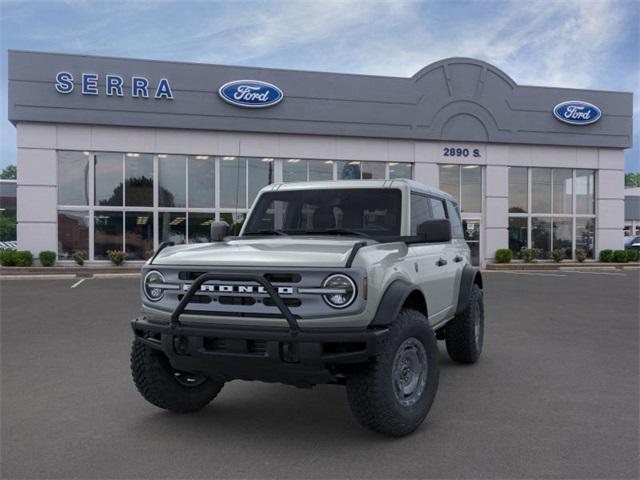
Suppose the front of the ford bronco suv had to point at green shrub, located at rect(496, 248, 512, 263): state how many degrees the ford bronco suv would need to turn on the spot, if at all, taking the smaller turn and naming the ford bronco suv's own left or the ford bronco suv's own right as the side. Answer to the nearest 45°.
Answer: approximately 180°

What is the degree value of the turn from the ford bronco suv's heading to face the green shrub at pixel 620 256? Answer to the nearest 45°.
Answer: approximately 180°

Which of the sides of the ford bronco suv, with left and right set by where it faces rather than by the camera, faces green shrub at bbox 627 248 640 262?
back

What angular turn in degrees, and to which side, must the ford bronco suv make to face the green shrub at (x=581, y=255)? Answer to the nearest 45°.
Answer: approximately 180°

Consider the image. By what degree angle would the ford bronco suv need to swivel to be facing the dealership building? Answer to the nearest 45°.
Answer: approximately 135° to its right

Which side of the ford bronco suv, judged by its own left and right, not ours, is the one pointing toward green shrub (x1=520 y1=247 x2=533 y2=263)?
back

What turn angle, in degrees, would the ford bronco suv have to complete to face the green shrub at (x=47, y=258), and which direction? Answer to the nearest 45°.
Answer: approximately 90° to its right

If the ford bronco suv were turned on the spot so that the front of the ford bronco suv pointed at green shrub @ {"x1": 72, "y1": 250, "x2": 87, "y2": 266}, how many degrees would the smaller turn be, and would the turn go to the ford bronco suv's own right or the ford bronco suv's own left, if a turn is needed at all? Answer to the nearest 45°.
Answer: approximately 90° to the ford bronco suv's own right

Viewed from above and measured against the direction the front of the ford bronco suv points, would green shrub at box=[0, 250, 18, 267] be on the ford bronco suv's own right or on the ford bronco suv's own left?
on the ford bronco suv's own right

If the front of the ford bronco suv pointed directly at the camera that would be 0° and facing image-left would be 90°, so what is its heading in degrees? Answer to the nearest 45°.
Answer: approximately 45°

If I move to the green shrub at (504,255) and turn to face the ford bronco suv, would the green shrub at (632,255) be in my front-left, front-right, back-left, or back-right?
back-left

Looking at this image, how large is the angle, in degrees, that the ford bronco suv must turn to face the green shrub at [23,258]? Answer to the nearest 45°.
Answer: approximately 90° to its right
